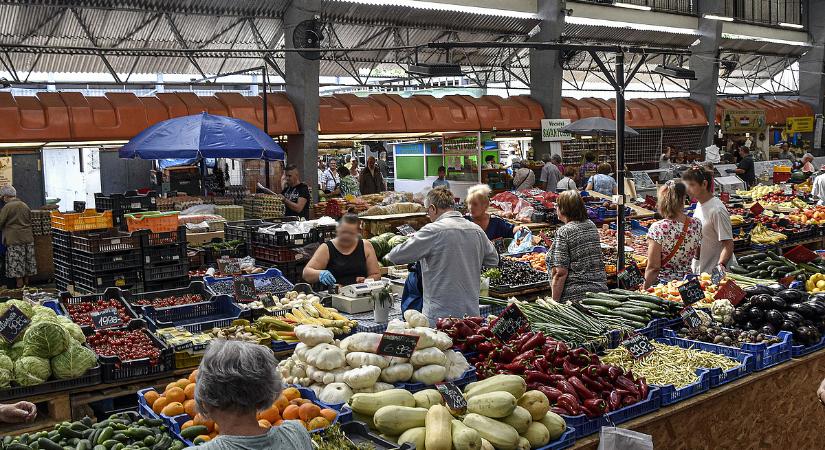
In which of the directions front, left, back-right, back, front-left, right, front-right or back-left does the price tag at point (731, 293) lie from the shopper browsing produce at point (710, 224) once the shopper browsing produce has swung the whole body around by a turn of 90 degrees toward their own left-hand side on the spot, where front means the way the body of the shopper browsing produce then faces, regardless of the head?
front-right

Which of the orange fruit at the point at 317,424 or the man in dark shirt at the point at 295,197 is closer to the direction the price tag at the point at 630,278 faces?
the orange fruit

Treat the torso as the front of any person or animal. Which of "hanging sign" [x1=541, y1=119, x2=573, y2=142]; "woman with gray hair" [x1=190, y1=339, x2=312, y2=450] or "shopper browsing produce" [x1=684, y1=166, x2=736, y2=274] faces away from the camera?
the woman with gray hair

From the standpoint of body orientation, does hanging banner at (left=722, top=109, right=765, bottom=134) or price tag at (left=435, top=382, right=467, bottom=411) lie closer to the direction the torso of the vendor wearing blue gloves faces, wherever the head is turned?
the price tag

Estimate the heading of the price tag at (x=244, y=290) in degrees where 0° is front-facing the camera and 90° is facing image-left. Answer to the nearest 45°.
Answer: approximately 0°

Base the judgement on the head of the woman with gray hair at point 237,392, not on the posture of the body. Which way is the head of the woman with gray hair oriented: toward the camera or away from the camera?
away from the camera

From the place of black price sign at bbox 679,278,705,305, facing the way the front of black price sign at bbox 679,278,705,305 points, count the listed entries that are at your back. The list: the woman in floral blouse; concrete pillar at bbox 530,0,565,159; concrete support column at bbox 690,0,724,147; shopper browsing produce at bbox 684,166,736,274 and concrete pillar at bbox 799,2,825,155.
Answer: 5

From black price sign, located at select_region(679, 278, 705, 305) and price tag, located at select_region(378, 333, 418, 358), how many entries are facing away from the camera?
0

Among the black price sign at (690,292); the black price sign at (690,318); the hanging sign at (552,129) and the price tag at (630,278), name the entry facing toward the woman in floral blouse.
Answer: the hanging sign

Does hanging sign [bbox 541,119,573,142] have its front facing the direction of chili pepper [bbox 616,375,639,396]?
yes

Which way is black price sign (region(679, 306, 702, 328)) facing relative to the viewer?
toward the camera

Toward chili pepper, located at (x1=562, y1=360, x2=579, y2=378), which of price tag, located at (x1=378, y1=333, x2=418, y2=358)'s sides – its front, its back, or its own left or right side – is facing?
left

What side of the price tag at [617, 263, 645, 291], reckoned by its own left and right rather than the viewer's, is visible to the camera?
front

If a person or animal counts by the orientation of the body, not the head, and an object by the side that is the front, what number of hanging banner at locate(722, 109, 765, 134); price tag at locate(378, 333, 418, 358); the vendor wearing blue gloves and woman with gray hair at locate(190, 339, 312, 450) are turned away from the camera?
1

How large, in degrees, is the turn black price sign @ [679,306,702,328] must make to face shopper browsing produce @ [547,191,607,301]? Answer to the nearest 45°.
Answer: approximately 135° to its right

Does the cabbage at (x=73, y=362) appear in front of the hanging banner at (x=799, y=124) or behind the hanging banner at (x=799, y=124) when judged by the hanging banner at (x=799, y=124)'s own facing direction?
in front
